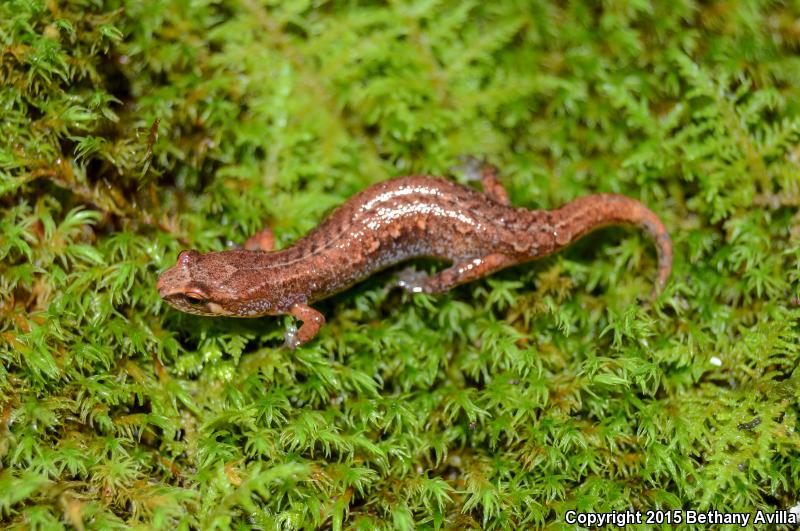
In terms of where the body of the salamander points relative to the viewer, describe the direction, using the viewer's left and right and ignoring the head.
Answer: facing to the left of the viewer
